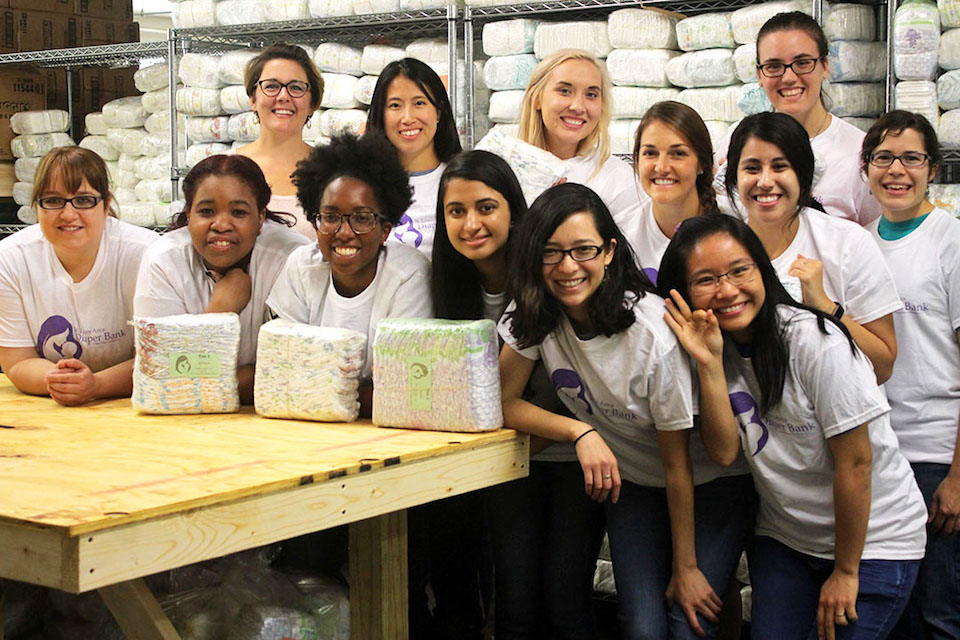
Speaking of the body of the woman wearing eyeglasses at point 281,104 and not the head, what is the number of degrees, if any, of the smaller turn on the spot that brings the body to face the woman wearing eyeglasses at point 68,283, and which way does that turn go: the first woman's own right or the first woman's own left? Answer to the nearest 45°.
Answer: approximately 45° to the first woman's own right

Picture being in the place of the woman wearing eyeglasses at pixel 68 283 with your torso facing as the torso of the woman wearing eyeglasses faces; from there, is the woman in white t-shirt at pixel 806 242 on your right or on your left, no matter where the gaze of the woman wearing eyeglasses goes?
on your left

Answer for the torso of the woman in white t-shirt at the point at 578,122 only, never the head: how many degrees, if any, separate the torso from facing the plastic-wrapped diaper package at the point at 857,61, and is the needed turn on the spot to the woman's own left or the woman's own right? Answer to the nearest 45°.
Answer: approximately 135° to the woman's own left

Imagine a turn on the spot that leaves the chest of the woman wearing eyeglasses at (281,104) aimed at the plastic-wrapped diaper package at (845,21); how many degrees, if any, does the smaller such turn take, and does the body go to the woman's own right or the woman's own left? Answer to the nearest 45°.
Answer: approximately 90° to the woman's own left

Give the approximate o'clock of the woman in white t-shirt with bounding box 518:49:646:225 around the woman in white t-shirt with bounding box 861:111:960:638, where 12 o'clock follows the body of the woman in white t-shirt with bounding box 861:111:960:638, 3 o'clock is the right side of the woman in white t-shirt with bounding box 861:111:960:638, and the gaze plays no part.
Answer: the woman in white t-shirt with bounding box 518:49:646:225 is roughly at 2 o'clock from the woman in white t-shirt with bounding box 861:111:960:638.

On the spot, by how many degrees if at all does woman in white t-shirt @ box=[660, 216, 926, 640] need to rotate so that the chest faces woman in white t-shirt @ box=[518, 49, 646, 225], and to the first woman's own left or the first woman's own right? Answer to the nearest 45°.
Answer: approximately 90° to the first woman's own right

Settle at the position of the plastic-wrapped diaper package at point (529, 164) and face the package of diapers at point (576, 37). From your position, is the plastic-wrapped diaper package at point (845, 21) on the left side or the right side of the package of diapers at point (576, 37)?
right

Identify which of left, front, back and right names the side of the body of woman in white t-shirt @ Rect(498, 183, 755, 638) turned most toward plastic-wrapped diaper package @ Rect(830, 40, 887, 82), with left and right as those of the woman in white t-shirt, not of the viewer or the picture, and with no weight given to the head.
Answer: back

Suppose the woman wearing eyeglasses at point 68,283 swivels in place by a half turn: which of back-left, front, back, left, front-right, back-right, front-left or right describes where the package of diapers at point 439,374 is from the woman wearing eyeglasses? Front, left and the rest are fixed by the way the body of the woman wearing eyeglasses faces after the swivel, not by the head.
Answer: back-right
